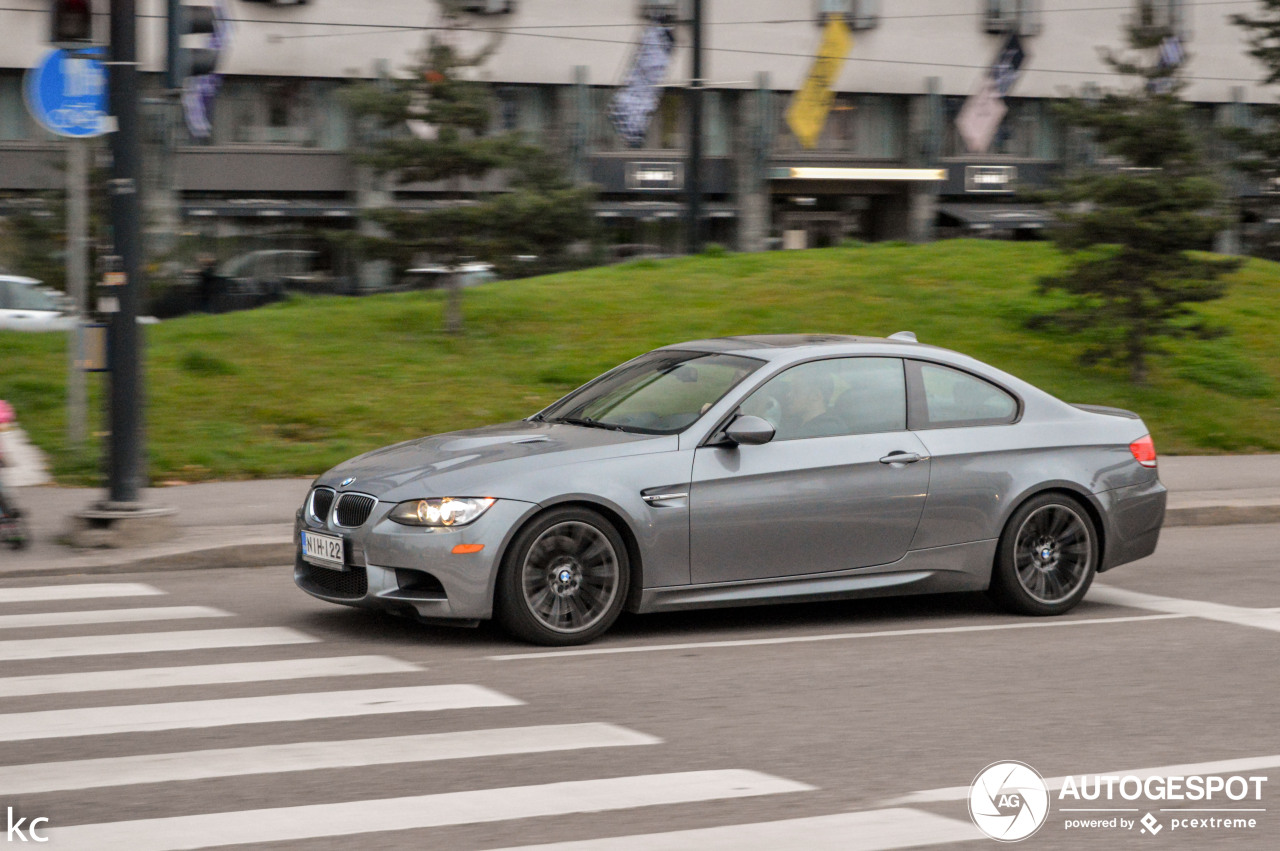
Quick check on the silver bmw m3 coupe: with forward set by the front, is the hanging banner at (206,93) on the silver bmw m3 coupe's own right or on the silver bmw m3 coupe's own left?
on the silver bmw m3 coupe's own right

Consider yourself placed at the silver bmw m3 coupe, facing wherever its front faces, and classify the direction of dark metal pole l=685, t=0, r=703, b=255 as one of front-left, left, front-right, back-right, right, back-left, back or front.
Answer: back-right

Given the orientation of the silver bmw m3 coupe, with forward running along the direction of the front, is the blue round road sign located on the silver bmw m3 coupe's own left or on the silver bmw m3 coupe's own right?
on the silver bmw m3 coupe's own right

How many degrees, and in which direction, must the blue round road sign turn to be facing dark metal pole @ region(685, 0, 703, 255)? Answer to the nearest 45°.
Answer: approximately 135° to its left

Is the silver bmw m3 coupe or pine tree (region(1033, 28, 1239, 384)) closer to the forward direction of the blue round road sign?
the silver bmw m3 coupe

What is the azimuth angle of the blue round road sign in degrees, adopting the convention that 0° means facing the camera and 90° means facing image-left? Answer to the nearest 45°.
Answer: approximately 0°

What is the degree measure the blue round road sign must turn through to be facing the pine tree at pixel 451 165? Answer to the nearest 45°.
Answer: approximately 135° to its left

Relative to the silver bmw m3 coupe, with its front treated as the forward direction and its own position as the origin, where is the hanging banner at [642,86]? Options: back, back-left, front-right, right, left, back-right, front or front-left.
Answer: back-right

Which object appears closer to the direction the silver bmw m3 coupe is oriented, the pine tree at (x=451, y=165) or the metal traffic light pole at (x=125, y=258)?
the metal traffic light pole

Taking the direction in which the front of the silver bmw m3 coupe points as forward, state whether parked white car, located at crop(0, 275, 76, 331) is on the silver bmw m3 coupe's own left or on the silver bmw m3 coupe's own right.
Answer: on the silver bmw m3 coupe's own right

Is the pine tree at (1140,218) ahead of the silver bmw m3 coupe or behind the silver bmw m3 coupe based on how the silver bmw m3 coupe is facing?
behind

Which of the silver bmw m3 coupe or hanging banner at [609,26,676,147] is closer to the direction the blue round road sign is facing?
the silver bmw m3 coupe

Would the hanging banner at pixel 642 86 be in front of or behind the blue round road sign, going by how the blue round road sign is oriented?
behind

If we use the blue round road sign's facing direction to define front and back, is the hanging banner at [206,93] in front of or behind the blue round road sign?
behind

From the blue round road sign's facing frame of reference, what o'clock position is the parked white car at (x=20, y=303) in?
The parked white car is roughly at 6 o'clock from the blue round road sign.

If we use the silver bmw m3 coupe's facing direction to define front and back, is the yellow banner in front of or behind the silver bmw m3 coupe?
behind

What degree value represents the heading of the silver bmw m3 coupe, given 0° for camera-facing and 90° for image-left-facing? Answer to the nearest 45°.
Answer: approximately 45°

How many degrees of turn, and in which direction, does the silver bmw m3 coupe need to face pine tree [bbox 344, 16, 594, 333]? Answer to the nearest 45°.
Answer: approximately 135° to its right
